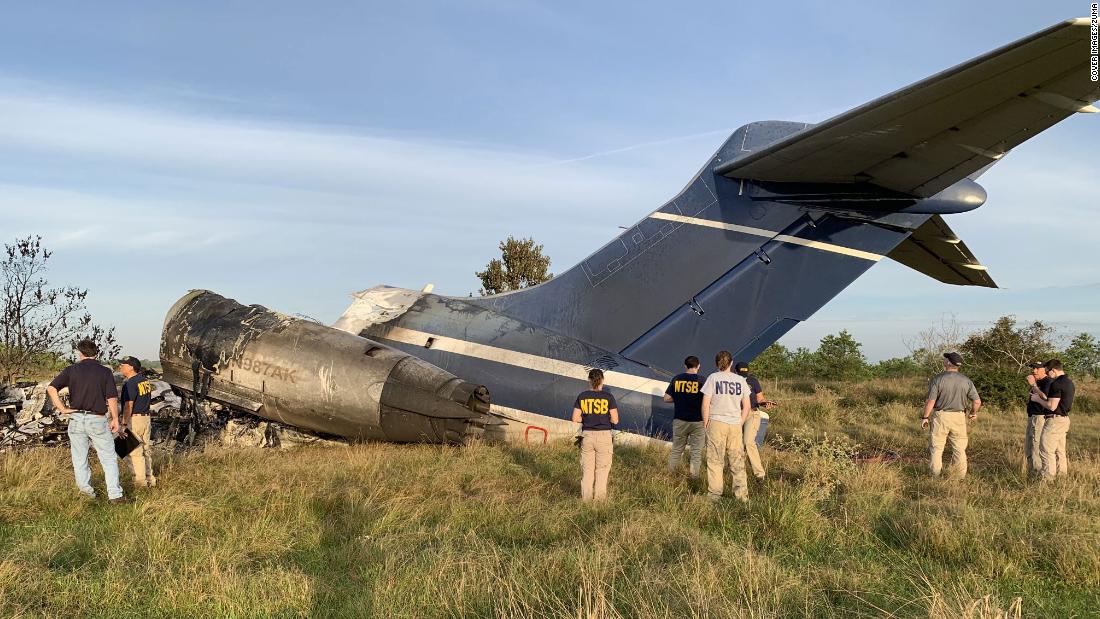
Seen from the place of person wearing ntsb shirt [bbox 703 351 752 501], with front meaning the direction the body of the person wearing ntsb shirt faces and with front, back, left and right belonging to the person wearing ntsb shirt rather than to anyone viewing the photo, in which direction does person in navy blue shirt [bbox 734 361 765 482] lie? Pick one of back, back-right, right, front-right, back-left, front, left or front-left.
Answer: front

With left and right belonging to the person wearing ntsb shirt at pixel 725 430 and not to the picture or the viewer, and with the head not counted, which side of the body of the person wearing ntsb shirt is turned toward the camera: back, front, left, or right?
back

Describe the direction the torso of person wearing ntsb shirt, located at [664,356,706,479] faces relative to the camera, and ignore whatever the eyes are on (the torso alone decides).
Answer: away from the camera

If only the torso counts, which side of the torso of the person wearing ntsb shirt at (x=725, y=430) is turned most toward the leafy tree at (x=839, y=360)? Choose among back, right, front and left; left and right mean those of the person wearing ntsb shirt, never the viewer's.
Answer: front

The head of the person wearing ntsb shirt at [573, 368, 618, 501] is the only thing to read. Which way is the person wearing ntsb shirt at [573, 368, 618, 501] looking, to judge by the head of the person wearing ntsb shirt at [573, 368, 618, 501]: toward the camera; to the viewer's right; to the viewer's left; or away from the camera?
away from the camera

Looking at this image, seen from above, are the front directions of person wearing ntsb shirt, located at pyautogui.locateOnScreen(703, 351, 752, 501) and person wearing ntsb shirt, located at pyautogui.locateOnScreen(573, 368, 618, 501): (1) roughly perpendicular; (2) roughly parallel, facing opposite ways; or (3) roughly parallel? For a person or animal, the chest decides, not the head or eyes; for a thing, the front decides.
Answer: roughly parallel

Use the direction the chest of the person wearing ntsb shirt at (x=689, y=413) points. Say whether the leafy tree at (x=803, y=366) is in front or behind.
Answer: in front

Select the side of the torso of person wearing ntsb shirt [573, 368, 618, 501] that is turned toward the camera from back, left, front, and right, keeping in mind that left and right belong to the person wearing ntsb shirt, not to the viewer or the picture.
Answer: back

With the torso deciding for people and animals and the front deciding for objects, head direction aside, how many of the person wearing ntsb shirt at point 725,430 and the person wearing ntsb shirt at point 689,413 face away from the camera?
2

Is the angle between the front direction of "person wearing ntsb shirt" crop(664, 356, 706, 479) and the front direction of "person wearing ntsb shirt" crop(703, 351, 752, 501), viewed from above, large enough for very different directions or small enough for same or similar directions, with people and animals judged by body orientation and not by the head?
same or similar directions

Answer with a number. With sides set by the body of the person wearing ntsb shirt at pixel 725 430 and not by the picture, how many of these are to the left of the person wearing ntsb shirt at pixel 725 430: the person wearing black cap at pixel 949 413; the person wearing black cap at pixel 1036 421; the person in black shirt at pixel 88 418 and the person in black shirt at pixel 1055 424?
1

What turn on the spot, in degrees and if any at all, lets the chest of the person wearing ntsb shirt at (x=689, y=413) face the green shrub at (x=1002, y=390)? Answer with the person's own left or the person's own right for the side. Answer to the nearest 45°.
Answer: approximately 45° to the person's own right

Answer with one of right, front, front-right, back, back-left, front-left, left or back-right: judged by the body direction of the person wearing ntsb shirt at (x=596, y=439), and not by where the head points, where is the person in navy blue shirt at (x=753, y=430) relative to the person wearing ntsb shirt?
front-right
